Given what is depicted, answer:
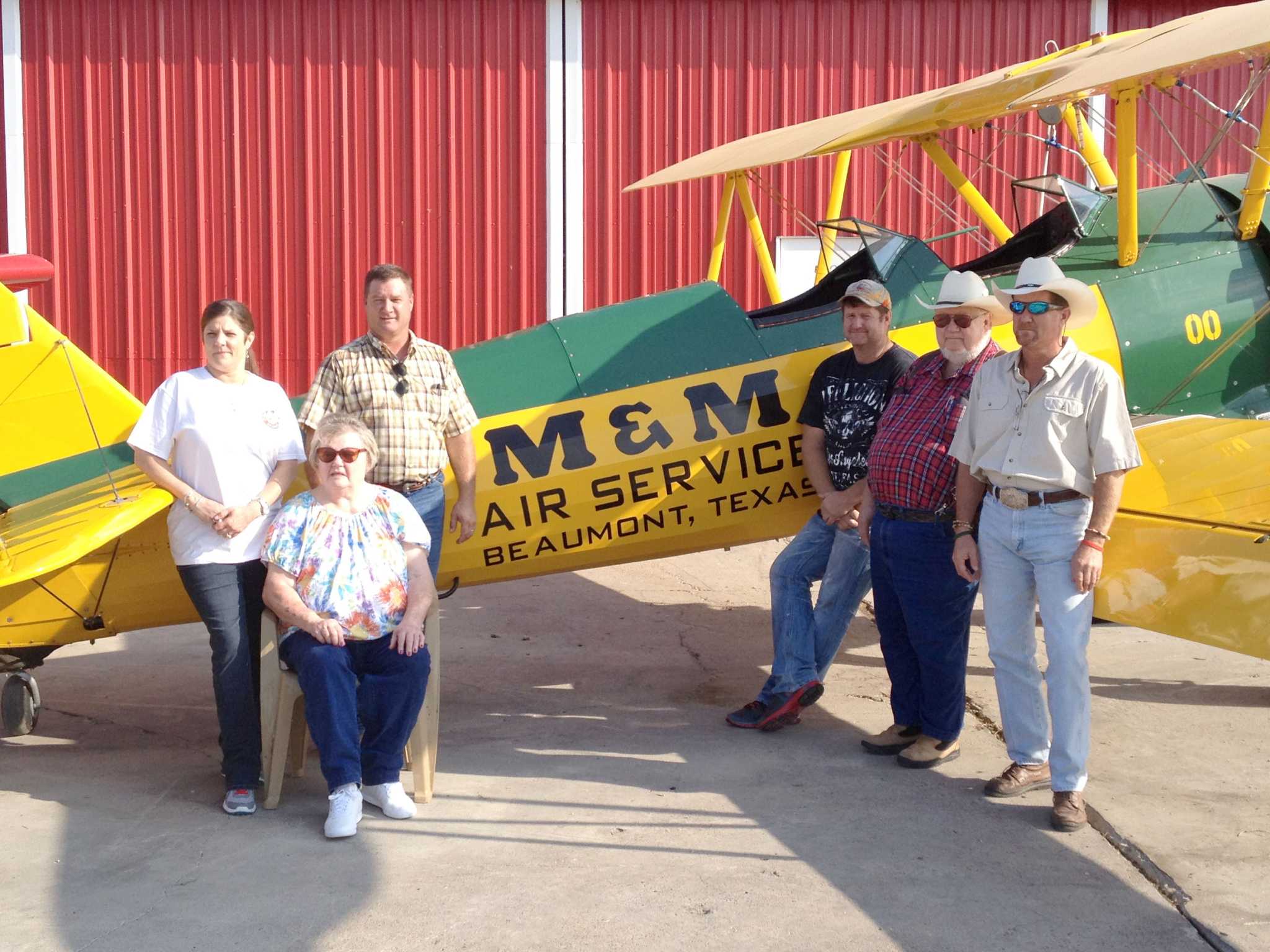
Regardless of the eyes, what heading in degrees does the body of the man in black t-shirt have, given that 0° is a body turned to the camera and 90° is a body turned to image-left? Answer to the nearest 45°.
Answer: approximately 45°

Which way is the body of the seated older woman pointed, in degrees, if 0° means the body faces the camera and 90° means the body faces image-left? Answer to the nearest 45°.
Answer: approximately 0°

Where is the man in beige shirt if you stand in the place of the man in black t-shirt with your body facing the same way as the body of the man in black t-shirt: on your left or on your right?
on your left

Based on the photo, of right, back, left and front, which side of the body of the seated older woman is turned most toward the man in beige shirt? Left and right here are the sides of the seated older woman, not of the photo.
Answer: left

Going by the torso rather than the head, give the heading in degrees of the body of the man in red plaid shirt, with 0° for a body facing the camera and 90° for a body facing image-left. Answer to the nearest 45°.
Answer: approximately 45°

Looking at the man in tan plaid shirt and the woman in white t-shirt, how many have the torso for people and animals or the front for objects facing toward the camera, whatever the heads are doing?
2
